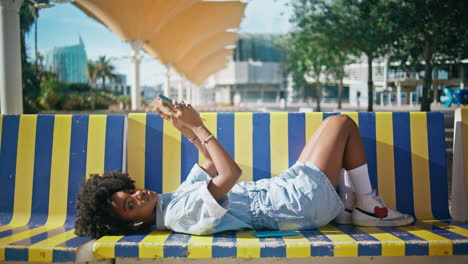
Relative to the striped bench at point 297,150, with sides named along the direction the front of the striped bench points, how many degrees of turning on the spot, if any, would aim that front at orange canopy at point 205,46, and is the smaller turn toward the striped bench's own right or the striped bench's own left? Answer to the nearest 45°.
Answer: approximately 180°

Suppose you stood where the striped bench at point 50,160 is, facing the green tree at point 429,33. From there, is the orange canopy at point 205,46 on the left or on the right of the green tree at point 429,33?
left

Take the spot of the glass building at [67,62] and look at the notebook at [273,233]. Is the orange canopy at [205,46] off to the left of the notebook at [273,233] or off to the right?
left

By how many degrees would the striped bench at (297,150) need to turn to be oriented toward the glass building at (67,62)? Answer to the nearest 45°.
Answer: approximately 135° to its right

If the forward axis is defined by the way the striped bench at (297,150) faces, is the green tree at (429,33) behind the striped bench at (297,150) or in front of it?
behind

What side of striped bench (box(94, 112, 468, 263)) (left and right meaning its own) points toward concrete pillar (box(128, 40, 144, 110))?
back

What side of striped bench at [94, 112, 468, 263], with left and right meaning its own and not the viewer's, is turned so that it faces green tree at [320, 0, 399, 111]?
back

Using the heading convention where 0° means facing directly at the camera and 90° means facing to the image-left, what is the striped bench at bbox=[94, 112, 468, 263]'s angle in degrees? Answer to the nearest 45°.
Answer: approximately 0°
